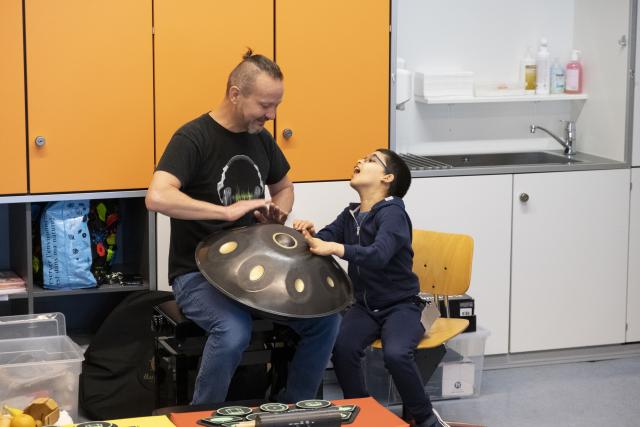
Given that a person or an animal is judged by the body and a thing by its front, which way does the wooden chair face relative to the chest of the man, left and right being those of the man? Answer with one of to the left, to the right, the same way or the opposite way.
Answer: to the right

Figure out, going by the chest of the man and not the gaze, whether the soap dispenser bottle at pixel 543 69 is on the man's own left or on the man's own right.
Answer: on the man's own left

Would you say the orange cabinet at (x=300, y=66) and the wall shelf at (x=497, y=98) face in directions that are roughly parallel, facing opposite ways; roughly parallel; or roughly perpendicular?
roughly parallel

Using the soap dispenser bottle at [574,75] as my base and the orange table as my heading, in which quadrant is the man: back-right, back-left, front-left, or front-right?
front-right

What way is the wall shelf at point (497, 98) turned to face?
toward the camera

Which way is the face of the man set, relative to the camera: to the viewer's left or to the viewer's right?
to the viewer's right

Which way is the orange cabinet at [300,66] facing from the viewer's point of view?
toward the camera

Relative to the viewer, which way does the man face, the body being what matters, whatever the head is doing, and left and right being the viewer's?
facing the viewer and to the right of the viewer

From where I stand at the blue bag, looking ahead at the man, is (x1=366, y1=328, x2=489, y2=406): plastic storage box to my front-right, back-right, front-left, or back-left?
front-left

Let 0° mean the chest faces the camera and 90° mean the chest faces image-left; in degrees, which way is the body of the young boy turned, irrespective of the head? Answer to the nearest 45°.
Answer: approximately 45°

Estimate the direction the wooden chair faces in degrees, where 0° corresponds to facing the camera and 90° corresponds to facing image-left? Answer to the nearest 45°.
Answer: approximately 45°

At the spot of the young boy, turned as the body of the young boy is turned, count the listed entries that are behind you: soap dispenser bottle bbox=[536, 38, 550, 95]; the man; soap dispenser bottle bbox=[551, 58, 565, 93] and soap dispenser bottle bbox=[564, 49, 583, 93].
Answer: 3

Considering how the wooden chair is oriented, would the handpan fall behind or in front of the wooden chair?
in front

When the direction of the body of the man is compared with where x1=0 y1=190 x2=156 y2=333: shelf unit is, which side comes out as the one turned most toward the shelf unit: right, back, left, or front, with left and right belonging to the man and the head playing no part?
back

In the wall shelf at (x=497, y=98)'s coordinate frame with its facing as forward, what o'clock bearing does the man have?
The man is roughly at 1 o'clock from the wall shelf.

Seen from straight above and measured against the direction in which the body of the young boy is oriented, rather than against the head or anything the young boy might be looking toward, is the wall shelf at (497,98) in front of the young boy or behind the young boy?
behind

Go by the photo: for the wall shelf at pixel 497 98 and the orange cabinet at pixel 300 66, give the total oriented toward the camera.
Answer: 2
